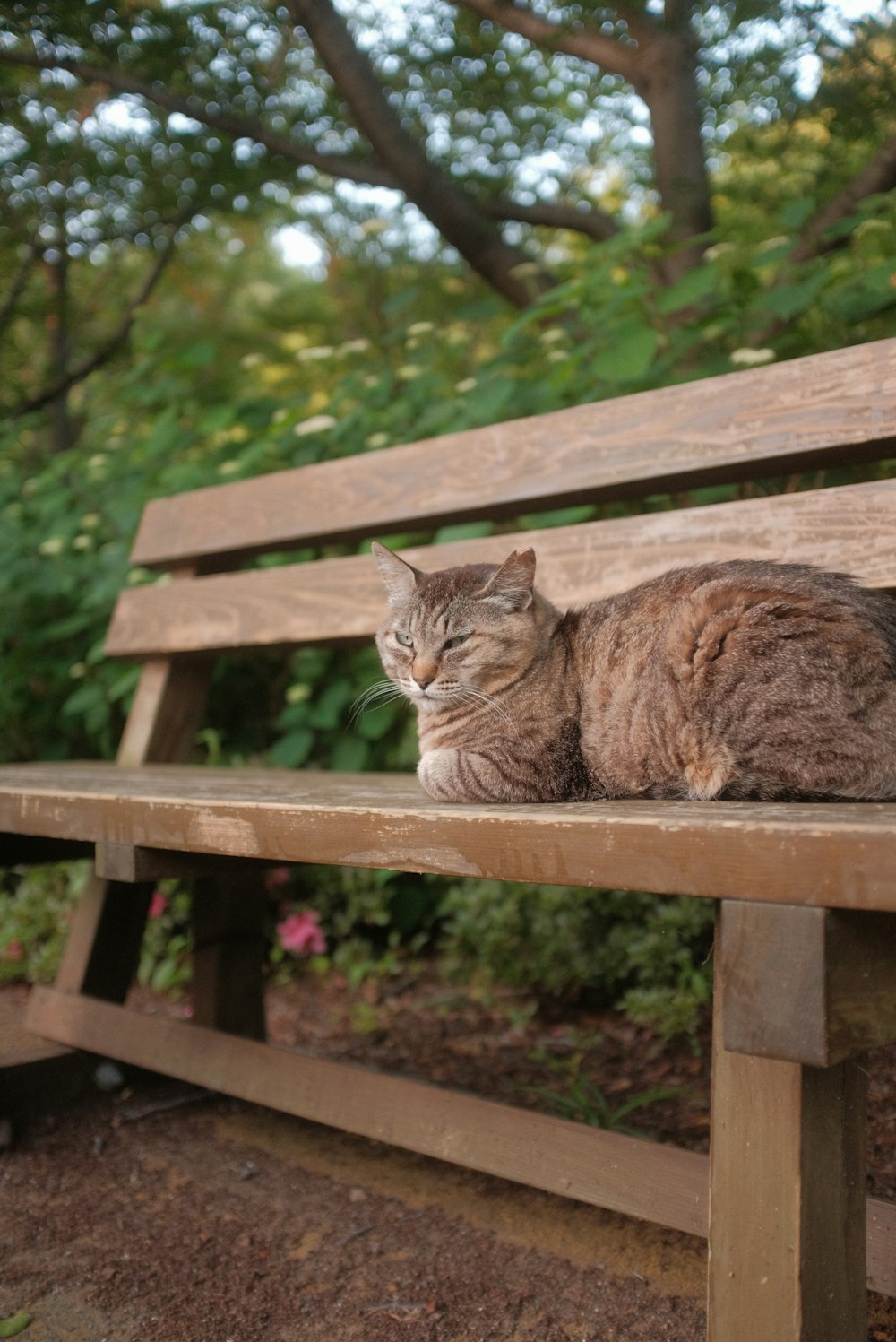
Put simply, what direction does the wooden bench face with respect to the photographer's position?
facing the viewer and to the left of the viewer

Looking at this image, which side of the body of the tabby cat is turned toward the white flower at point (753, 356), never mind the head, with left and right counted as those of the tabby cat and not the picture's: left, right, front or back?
right

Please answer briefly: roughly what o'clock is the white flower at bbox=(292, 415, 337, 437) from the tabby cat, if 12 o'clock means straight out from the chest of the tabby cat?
The white flower is roughly at 2 o'clock from the tabby cat.

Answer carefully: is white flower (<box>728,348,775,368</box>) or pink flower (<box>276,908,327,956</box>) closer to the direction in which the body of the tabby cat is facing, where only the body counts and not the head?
the pink flower

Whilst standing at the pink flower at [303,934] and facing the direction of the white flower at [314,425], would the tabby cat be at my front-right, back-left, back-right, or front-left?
back-right

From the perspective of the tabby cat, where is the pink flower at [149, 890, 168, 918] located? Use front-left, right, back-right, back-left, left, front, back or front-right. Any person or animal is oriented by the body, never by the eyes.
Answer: front-right

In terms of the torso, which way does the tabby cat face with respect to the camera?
to the viewer's left
